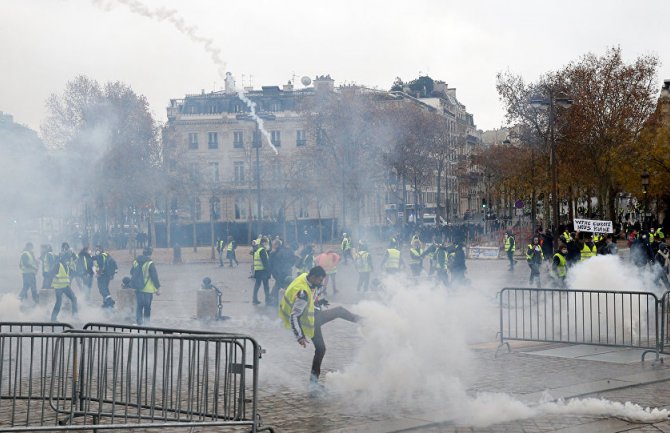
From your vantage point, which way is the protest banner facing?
toward the camera

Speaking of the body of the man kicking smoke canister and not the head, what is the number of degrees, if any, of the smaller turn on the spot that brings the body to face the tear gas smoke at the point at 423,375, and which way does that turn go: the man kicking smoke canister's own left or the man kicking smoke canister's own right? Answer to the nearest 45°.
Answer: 0° — they already face it

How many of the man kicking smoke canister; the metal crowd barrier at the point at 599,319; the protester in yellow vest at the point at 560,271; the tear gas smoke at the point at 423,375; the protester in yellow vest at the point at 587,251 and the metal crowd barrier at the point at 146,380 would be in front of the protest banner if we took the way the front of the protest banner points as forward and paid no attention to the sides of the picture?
6

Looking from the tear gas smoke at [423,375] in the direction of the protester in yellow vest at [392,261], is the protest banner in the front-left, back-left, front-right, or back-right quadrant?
front-right

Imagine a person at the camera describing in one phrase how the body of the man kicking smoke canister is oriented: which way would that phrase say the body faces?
to the viewer's right

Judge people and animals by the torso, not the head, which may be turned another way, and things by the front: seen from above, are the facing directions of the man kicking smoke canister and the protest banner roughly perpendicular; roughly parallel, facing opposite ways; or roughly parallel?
roughly perpendicular

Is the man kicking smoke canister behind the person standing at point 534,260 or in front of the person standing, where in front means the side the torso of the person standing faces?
in front

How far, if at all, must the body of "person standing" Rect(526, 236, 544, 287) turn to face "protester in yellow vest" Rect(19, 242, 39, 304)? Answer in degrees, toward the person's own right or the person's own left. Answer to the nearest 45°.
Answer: approximately 45° to the person's own right

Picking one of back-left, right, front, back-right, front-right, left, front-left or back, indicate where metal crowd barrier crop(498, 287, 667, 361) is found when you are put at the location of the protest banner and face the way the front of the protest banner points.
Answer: front

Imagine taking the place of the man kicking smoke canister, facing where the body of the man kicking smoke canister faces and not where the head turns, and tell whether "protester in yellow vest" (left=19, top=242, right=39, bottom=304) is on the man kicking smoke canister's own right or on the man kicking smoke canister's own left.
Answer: on the man kicking smoke canister's own left

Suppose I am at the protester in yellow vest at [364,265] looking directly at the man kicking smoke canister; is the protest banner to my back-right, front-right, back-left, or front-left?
back-left

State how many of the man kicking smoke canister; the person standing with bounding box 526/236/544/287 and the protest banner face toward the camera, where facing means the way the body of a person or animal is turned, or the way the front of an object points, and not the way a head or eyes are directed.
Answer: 2
